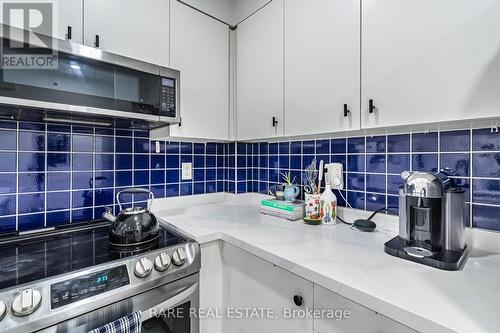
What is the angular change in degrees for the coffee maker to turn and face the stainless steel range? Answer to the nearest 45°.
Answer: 0° — it already faces it

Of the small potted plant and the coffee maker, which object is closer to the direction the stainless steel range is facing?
the coffee maker

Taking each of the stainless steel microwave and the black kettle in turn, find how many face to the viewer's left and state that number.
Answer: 1

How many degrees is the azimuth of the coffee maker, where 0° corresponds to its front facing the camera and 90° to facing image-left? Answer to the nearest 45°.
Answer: approximately 45°

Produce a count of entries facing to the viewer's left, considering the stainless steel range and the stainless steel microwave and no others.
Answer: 0

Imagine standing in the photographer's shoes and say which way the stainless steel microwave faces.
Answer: facing the viewer and to the right of the viewer

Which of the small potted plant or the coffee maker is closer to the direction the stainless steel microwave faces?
the coffee maker

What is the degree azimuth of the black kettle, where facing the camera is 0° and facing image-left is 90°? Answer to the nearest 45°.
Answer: approximately 90°

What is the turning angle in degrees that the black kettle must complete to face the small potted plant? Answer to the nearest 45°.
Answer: approximately 180°
